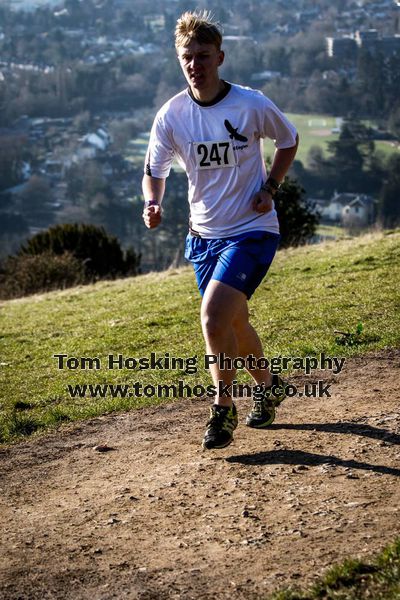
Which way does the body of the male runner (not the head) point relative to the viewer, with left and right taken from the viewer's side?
facing the viewer and to the left of the viewer

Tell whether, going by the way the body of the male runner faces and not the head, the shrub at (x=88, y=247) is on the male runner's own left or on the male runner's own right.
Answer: on the male runner's own right

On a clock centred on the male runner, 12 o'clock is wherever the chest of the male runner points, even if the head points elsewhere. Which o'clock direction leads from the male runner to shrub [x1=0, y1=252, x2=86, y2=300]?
The shrub is roughly at 4 o'clock from the male runner.
